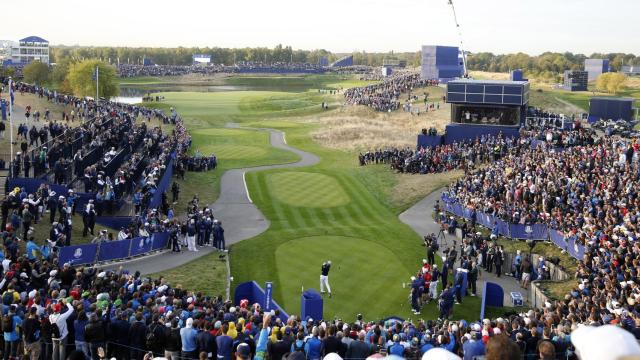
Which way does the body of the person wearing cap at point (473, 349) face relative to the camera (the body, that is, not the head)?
away from the camera

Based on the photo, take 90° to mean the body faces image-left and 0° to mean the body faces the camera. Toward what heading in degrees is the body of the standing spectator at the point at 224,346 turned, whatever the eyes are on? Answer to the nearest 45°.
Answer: approximately 180°

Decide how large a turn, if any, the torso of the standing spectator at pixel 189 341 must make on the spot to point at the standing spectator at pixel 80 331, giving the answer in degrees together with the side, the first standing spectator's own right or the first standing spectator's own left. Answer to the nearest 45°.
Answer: approximately 90° to the first standing spectator's own left

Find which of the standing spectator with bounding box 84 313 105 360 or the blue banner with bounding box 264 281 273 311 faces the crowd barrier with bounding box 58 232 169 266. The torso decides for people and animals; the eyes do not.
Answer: the standing spectator

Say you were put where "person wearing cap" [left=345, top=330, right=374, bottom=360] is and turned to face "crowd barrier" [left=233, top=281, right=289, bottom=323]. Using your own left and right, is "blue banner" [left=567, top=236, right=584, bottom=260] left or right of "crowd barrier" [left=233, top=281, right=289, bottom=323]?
right

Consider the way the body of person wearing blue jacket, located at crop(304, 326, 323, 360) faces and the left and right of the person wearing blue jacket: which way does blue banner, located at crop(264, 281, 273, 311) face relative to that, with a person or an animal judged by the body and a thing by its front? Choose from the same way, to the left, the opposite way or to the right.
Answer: the opposite way

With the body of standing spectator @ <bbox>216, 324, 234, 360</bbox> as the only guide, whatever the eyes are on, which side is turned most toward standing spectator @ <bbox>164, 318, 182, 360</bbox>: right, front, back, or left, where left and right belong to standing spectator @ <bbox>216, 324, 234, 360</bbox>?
left

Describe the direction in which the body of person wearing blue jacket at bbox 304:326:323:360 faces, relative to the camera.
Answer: away from the camera

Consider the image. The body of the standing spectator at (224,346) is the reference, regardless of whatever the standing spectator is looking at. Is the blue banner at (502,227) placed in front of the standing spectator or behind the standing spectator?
in front

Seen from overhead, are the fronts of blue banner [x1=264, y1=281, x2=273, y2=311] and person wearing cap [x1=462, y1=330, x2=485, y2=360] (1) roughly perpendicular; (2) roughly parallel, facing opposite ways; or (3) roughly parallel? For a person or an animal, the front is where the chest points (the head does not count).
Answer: roughly parallel, facing opposite ways

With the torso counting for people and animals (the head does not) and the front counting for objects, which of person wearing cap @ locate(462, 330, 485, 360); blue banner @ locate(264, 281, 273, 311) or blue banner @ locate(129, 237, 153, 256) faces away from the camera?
the person wearing cap

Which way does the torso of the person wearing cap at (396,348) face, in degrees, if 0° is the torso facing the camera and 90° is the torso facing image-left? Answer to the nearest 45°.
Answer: approximately 180°

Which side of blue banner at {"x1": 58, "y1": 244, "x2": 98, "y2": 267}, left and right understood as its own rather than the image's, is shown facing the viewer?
front

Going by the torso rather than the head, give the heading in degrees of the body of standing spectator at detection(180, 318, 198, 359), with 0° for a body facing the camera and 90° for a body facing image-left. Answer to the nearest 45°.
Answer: approximately 180°

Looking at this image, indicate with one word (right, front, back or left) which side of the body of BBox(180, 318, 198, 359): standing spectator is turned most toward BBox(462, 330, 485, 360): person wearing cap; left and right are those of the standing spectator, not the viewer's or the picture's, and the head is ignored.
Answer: right

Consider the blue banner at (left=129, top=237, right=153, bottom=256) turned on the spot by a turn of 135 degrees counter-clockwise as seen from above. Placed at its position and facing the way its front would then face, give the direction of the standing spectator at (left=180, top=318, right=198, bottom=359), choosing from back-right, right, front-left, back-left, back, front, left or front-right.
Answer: back

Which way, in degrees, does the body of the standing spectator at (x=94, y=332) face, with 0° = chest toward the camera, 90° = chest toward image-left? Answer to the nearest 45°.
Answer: approximately 180°

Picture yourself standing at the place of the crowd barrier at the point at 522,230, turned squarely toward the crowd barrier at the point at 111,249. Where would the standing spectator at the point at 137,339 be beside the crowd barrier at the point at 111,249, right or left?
left
